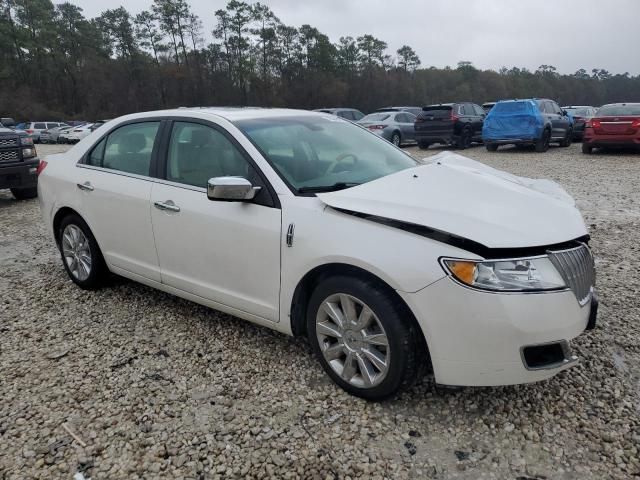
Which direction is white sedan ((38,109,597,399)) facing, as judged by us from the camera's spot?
facing the viewer and to the right of the viewer

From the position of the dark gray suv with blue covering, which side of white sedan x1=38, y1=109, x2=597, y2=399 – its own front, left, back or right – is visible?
left

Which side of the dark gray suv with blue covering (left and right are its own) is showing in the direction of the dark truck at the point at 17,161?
back

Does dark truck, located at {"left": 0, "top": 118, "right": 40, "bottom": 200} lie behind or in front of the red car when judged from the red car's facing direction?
behind

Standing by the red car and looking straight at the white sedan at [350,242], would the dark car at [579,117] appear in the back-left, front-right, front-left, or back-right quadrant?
back-right

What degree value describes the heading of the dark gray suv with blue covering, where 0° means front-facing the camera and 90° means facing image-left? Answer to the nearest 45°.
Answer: approximately 225°

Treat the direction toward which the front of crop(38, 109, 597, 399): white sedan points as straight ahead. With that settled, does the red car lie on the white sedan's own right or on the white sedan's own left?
on the white sedan's own left

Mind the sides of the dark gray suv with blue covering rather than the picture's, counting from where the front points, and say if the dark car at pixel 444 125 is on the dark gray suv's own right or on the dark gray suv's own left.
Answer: on the dark gray suv's own left

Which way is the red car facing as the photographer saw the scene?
facing away from the viewer
